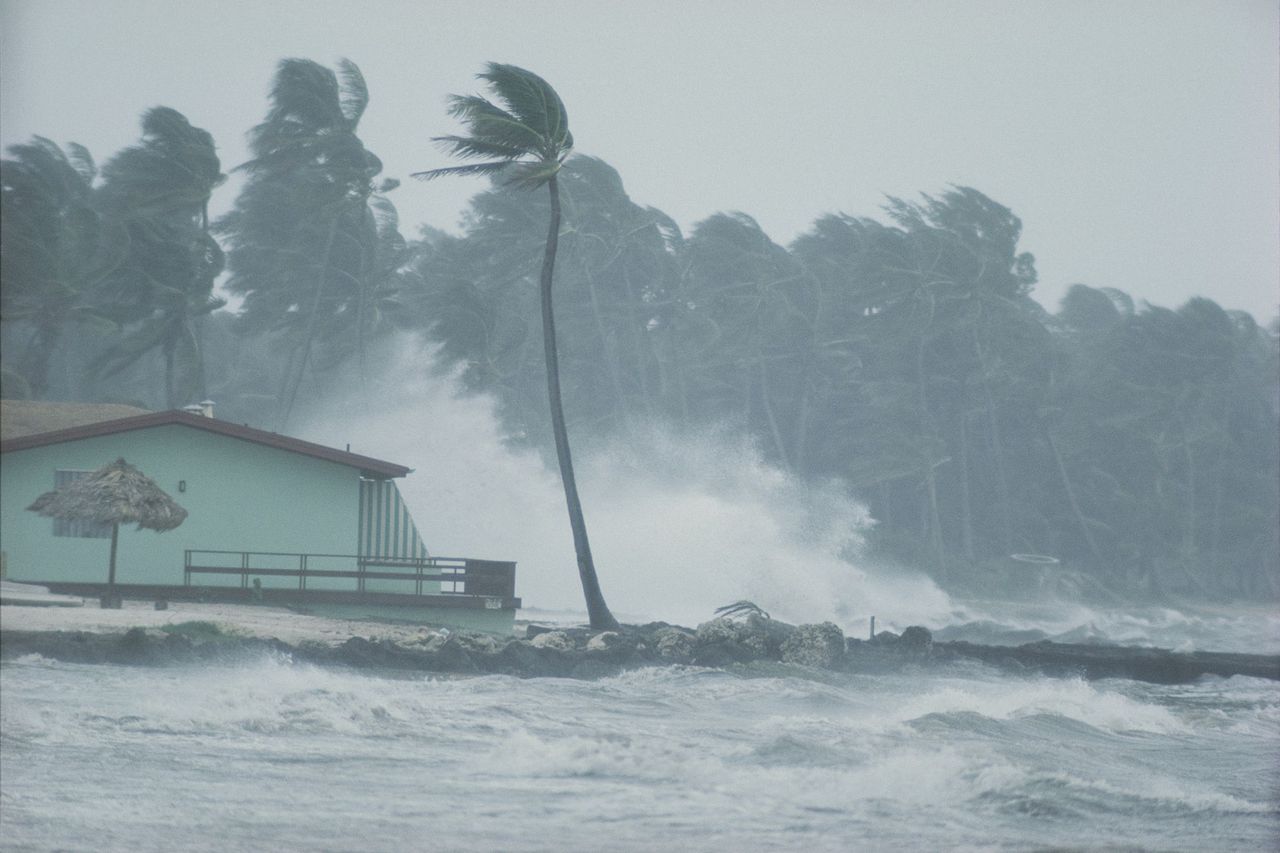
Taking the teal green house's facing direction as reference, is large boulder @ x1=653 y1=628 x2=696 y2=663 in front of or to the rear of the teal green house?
in front
